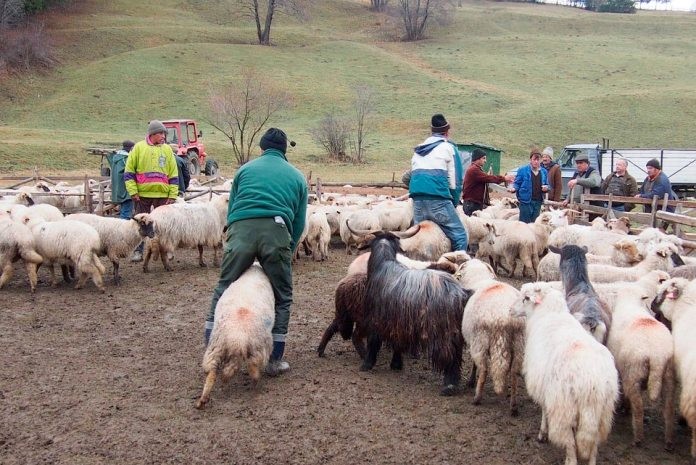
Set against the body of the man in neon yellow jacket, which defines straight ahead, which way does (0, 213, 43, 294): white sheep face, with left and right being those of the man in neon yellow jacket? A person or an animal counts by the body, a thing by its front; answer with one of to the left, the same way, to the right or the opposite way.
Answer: to the right

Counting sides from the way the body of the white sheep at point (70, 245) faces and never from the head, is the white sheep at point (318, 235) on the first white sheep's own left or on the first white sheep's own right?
on the first white sheep's own right

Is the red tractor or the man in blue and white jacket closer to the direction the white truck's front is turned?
the red tractor

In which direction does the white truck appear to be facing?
to the viewer's left

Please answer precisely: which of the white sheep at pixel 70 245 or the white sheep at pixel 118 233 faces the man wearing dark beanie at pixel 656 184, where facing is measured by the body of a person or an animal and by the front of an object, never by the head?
the white sheep at pixel 118 233

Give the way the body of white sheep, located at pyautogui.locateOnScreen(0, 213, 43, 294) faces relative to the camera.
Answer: to the viewer's left

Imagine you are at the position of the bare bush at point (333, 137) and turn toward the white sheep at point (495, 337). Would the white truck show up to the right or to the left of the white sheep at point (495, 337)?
left

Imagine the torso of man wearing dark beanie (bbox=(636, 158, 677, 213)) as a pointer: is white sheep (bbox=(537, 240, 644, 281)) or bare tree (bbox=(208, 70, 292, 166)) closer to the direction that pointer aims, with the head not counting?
the white sheep

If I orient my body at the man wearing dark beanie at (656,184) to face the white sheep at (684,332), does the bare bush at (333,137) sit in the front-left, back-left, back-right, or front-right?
back-right

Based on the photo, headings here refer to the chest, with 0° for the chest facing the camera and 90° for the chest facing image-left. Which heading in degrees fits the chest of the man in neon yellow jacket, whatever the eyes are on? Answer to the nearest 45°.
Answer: approximately 0°
